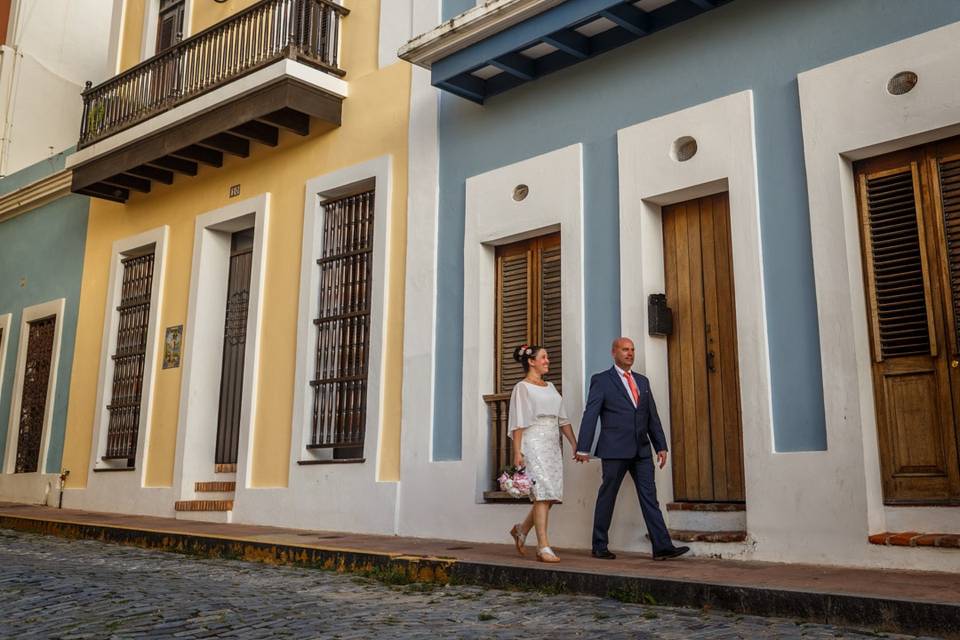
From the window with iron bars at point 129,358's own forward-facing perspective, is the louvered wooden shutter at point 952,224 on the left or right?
on its left

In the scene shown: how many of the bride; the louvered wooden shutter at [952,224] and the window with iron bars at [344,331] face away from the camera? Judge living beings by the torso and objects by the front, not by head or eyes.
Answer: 0

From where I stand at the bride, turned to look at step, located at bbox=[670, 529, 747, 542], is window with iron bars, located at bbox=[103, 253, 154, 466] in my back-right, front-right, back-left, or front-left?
back-left

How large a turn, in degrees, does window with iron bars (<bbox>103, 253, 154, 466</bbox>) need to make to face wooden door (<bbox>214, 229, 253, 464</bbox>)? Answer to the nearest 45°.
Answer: approximately 90° to its left

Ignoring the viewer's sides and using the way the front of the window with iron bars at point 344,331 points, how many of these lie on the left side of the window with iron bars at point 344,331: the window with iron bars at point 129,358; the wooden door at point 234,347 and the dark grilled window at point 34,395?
0

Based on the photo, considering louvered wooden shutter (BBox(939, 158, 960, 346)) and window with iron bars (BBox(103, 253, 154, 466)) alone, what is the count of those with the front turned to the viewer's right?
0

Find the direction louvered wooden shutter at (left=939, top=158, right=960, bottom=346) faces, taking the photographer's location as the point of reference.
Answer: facing the viewer and to the left of the viewer

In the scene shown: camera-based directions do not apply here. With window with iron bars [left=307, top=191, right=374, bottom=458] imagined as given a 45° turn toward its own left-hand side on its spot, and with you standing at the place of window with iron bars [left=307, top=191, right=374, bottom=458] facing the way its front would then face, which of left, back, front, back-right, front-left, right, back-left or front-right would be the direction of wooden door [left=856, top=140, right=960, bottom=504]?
front-left

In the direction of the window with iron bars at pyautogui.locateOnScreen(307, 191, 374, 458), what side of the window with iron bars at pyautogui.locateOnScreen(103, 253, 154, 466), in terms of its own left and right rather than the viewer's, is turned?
left
